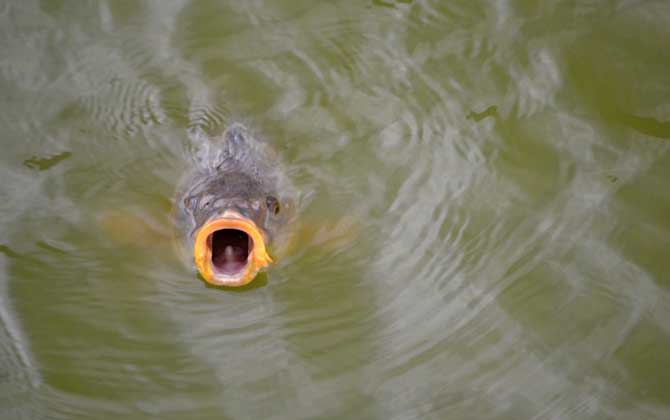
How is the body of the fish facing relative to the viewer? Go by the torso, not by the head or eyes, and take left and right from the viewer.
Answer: facing the viewer
